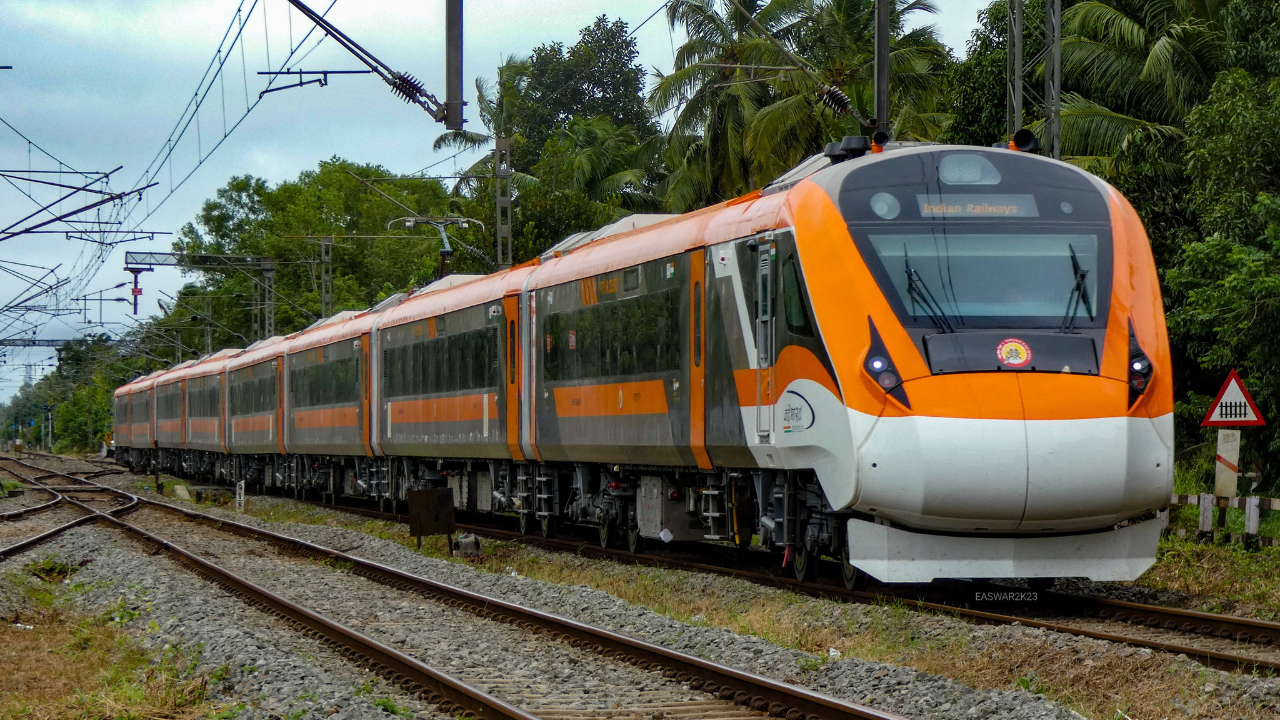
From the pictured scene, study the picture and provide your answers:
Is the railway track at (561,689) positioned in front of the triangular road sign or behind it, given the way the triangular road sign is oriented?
in front

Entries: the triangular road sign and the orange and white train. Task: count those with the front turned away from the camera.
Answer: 0

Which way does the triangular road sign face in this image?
toward the camera

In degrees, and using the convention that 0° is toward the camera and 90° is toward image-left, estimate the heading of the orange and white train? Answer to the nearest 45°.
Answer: approximately 315°

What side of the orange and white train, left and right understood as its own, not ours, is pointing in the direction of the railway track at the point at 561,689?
right

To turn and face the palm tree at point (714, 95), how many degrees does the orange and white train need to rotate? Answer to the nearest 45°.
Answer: approximately 135° to its left

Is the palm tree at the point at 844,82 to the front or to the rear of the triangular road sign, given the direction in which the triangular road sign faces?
to the rear

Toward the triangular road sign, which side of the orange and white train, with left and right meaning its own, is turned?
left

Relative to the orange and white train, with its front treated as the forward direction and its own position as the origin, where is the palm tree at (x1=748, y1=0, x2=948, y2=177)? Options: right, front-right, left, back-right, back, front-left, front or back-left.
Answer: back-left

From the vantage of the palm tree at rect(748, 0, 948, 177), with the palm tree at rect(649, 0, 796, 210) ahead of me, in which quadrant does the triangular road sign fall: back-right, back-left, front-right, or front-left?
back-left

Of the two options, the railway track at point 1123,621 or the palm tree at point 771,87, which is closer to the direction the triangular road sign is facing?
the railway track

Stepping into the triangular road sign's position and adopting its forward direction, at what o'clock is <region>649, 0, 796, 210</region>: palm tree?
The palm tree is roughly at 5 o'clock from the triangular road sign.
